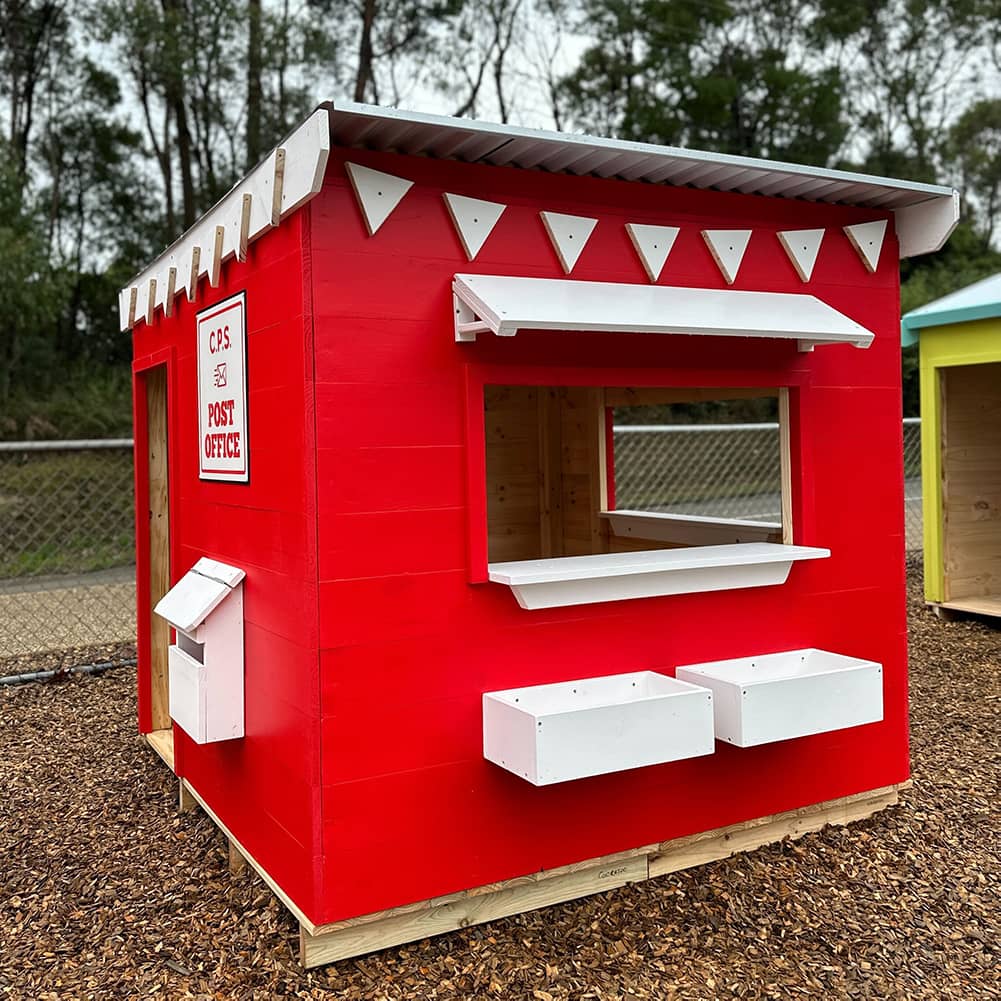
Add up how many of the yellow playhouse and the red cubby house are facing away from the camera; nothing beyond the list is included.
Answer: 0

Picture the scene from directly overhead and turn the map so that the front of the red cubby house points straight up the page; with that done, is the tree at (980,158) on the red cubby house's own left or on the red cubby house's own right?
on the red cubby house's own left

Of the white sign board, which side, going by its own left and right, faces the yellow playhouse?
back

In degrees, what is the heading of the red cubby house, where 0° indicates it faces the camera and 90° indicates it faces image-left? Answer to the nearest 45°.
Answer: approximately 315°

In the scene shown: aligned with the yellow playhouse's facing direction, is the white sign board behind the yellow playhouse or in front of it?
in front

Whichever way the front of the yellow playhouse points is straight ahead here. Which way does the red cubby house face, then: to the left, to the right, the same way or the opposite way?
to the left

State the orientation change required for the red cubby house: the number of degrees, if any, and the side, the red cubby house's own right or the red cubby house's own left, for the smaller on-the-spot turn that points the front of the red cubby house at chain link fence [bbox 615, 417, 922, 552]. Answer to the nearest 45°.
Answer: approximately 135° to the red cubby house's own left

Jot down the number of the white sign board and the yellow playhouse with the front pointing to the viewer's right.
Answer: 0
